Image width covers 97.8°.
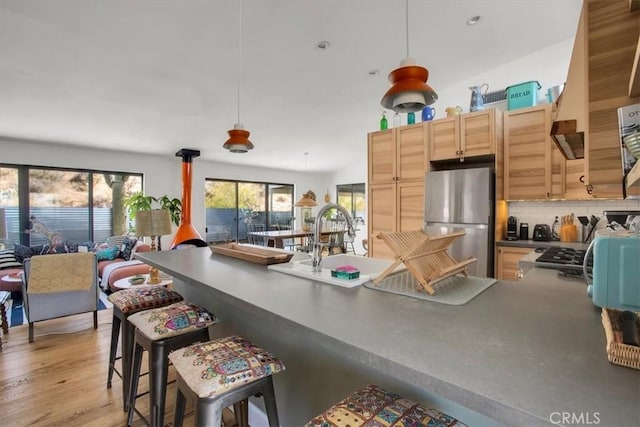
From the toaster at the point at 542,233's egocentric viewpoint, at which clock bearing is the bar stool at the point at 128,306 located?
The bar stool is roughly at 1 o'clock from the toaster.

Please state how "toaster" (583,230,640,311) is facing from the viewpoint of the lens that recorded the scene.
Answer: facing to the left of the viewer

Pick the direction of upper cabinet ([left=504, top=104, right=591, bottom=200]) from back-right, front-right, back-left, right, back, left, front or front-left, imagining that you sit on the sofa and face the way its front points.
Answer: front-left

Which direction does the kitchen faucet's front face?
to the viewer's right

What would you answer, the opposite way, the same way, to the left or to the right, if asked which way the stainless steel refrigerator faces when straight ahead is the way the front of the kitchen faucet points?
to the right

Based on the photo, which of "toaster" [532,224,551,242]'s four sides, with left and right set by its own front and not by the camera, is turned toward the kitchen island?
front

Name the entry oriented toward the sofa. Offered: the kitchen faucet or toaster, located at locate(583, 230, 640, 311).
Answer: the toaster

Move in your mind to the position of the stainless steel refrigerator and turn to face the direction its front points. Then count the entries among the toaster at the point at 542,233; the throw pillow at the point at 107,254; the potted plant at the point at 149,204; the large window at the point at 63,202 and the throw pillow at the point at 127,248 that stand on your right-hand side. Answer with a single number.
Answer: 4

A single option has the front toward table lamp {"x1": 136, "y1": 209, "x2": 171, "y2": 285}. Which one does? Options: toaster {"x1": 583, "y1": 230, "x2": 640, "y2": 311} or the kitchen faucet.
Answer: the toaster

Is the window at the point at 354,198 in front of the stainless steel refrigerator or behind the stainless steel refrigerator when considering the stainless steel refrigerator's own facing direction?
behind
